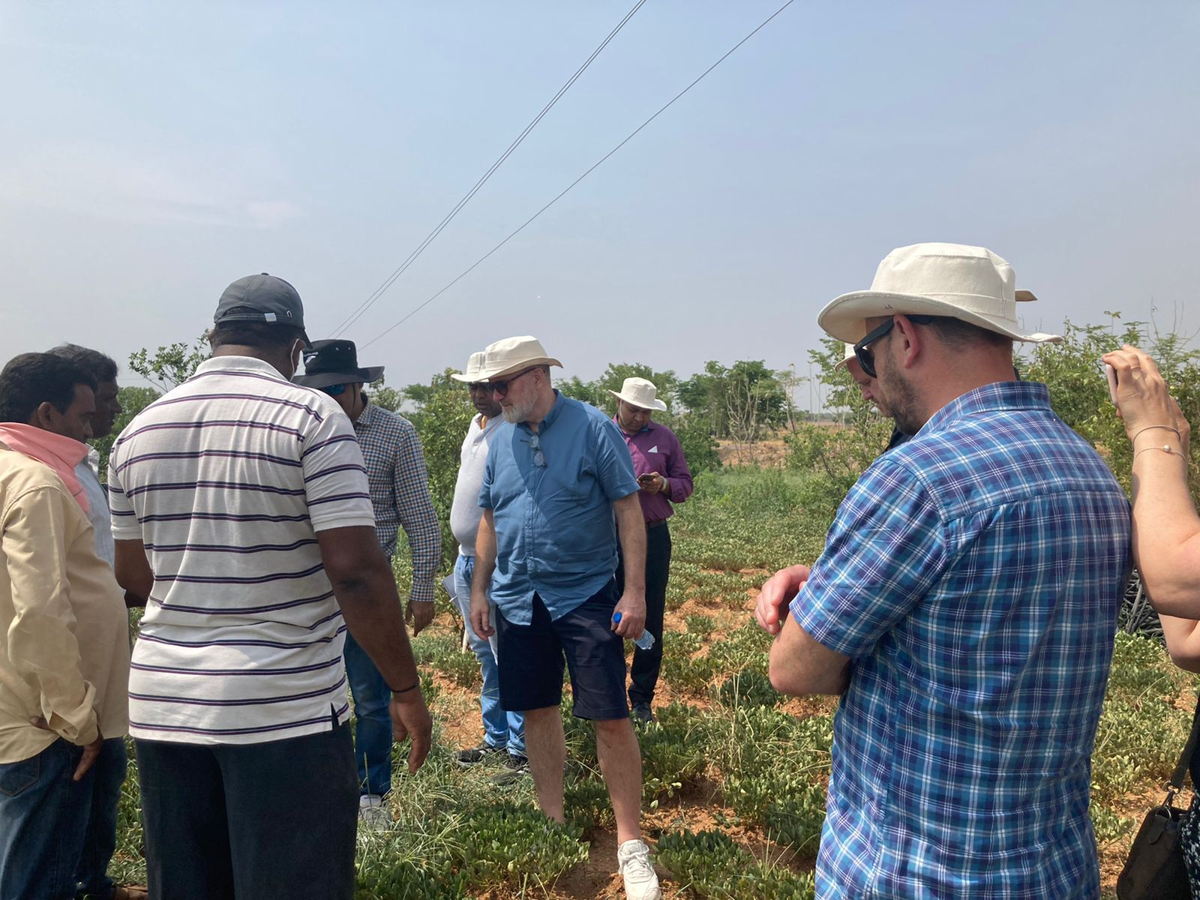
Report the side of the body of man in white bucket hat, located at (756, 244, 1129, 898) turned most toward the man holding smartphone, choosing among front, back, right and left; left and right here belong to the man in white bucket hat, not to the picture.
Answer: front

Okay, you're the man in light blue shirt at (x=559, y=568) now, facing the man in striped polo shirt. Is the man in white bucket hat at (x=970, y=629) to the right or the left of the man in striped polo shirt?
left

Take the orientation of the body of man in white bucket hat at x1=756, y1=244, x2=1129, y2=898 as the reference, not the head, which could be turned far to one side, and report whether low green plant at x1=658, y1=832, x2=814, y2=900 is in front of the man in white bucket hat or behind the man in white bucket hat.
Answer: in front

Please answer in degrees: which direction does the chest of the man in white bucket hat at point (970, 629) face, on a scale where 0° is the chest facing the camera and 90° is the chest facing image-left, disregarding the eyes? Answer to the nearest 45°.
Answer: approximately 135°

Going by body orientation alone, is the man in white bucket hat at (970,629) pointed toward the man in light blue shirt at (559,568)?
yes

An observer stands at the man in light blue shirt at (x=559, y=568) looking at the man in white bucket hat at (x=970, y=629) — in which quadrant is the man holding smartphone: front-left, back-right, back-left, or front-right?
back-left

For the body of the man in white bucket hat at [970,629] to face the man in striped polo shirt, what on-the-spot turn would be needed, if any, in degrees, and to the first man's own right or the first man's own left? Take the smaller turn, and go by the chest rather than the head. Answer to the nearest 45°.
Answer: approximately 45° to the first man's own left
